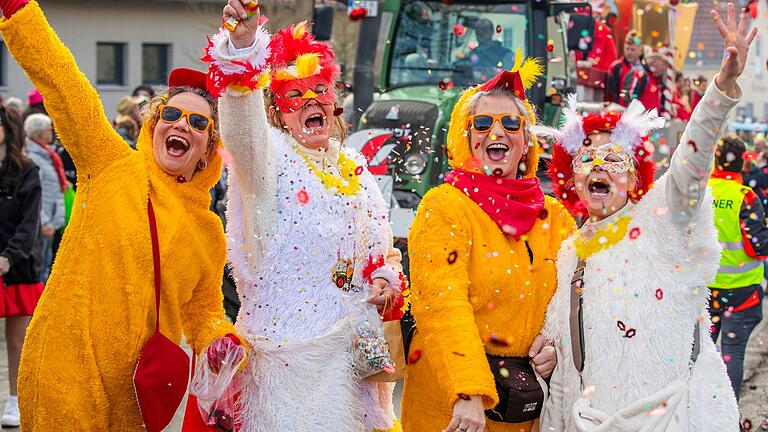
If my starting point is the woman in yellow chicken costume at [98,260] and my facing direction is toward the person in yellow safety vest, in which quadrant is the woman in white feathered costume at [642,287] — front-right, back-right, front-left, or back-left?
front-right

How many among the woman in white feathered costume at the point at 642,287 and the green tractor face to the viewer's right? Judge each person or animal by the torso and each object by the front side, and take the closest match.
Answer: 0

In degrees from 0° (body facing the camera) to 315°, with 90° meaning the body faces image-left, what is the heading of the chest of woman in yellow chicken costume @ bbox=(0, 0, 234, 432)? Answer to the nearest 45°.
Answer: approximately 315°

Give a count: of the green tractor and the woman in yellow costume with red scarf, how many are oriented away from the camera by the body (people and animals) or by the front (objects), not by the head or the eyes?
0

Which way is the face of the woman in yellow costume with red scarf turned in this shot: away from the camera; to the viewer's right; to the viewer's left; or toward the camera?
toward the camera

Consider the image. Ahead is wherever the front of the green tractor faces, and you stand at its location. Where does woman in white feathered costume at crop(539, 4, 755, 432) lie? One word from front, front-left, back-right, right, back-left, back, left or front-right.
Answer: front-left

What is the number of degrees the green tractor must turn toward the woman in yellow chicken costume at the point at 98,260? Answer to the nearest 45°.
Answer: approximately 45° to its left

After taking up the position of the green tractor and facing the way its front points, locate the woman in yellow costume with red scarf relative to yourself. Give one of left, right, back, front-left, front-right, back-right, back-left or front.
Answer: front-left

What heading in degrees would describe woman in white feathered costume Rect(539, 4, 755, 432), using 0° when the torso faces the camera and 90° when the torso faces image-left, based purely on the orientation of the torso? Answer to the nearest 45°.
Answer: approximately 0°

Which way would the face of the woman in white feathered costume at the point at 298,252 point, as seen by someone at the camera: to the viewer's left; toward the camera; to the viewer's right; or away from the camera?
toward the camera

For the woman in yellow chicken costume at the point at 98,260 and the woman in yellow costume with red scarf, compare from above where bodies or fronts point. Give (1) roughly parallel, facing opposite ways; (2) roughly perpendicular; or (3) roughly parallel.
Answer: roughly parallel

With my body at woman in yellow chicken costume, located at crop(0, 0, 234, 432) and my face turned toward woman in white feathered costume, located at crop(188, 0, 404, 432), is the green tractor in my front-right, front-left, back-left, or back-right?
front-left

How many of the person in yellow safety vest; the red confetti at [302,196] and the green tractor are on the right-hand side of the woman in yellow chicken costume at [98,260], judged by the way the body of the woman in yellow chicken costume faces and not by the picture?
0

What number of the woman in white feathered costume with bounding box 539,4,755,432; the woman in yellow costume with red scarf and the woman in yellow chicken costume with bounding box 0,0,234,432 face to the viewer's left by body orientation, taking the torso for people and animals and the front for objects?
0
